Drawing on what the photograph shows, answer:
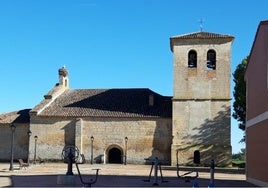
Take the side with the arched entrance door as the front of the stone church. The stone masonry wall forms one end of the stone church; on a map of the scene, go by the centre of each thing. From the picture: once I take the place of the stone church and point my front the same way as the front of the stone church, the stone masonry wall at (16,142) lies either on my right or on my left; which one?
on my right

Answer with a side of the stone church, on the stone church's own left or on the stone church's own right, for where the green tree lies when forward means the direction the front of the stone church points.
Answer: on the stone church's own left

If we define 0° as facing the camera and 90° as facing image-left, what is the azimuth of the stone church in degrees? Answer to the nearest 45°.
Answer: approximately 0°
